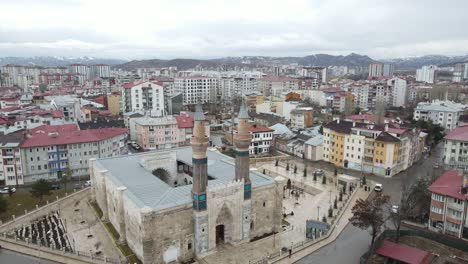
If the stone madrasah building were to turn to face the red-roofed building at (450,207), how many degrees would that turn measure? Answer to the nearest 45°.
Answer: approximately 45° to its left

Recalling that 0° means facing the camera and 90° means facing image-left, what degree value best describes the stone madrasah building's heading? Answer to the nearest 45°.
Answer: approximately 315°

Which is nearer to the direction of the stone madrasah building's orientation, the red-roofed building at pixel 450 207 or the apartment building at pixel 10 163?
the red-roofed building

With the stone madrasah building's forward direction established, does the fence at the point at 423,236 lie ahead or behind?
ahead

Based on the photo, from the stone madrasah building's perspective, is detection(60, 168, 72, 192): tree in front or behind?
behind

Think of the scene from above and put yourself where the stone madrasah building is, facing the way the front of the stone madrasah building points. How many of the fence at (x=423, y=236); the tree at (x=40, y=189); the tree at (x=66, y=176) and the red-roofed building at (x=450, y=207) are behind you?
2

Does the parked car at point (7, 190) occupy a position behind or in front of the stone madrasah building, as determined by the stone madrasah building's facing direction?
behind

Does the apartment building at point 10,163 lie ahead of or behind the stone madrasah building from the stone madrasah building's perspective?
behind

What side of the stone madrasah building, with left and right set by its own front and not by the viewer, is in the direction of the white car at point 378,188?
left

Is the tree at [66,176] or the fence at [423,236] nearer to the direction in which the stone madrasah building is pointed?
the fence
